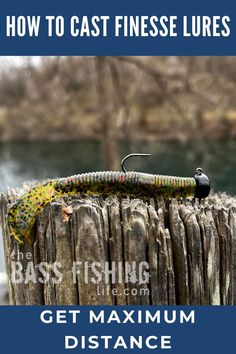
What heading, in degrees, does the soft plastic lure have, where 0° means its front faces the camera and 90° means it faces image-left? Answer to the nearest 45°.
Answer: approximately 270°
